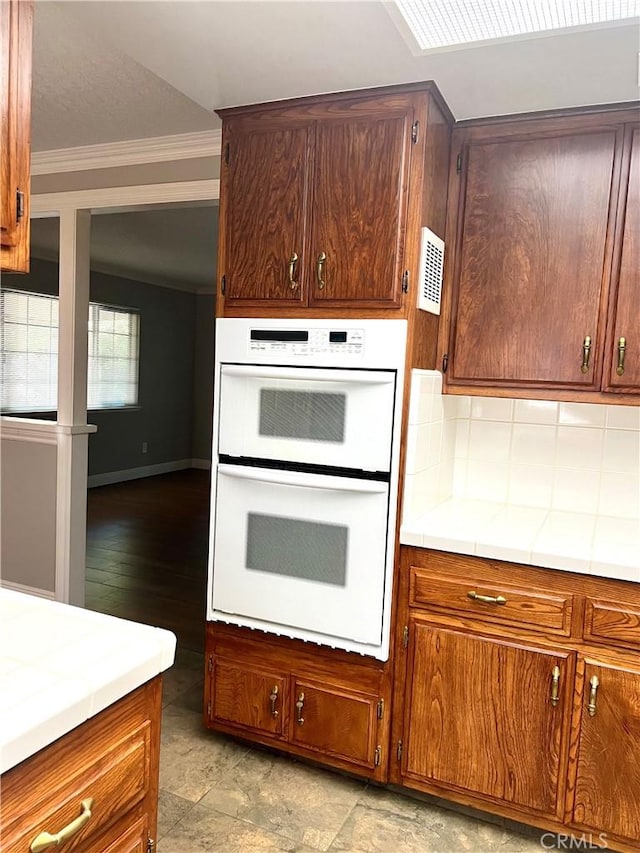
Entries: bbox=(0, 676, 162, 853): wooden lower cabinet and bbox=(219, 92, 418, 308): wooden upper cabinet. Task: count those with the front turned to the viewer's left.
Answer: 0

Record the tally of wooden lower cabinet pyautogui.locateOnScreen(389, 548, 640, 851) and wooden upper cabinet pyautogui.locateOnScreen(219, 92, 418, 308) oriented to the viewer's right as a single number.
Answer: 0

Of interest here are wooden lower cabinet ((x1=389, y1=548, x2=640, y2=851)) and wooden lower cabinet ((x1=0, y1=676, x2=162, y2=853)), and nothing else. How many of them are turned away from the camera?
0

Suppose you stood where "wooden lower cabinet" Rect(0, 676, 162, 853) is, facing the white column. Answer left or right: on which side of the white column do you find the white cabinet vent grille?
right

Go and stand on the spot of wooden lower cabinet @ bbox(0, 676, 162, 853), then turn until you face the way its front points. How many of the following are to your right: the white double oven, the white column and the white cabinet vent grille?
0

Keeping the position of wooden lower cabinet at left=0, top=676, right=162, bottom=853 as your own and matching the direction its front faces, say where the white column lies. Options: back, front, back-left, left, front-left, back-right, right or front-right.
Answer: back-left

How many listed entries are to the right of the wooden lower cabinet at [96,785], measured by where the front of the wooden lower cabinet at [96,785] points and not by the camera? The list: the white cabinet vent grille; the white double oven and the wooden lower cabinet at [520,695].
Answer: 0

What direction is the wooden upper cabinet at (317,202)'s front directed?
toward the camera

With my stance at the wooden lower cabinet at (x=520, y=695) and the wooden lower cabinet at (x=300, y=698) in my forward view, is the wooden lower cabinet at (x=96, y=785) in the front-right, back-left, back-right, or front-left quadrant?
front-left

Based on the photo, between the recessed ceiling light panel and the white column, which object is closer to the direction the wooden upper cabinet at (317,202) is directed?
the recessed ceiling light panel

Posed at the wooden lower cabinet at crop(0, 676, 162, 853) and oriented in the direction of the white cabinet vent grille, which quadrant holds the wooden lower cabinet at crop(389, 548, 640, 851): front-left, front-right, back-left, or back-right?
front-right

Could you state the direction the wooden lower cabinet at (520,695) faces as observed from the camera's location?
facing the viewer and to the left of the viewer
